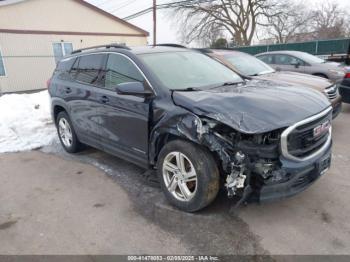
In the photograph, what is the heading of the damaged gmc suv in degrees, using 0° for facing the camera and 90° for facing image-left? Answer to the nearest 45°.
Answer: approximately 315°

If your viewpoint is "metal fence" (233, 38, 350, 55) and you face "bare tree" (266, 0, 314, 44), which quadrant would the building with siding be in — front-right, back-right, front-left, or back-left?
back-left

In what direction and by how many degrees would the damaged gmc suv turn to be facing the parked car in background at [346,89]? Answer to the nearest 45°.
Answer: approximately 90° to its left

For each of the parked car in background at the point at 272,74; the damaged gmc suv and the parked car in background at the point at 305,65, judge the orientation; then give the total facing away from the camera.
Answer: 0

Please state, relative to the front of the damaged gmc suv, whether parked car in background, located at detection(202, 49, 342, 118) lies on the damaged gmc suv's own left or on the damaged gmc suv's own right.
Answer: on the damaged gmc suv's own left

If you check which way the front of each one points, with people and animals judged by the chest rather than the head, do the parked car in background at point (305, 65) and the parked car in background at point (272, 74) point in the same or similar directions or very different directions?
same or similar directions

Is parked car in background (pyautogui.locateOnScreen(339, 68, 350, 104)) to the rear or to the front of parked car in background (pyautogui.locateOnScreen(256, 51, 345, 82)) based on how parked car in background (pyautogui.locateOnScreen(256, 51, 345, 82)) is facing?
to the front

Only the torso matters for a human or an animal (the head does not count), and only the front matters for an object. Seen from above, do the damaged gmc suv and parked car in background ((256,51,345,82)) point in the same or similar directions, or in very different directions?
same or similar directions

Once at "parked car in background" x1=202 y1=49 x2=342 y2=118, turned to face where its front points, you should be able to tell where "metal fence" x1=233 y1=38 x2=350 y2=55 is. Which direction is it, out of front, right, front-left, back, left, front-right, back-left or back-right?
back-left

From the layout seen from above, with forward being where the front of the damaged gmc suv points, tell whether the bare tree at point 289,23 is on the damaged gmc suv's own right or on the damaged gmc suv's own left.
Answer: on the damaged gmc suv's own left

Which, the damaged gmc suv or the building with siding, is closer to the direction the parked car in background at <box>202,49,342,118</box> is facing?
the damaged gmc suv

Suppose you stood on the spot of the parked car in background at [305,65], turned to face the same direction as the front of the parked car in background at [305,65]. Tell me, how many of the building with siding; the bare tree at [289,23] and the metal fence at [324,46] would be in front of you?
0

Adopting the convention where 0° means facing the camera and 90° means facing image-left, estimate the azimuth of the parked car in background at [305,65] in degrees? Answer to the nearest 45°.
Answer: approximately 315°

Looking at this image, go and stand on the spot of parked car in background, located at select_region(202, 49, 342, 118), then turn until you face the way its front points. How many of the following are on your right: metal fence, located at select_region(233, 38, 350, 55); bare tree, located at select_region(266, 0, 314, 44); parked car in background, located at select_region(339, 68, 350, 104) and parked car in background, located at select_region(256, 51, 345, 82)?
0

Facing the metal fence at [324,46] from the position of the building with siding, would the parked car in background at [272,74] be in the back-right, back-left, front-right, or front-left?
front-right

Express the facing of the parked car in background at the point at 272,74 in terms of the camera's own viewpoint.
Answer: facing the viewer and to the right of the viewer
